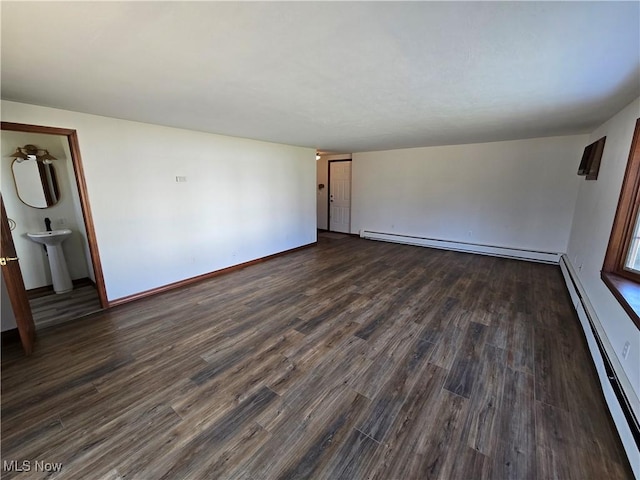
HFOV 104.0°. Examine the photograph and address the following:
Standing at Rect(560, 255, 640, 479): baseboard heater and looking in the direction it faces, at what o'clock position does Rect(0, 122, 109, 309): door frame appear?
The door frame is roughly at 11 o'clock from the baseboard heater.

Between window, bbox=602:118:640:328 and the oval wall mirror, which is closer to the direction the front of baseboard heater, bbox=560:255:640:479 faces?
the oval wall mirror

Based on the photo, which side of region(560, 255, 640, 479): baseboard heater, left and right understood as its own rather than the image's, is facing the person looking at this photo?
left

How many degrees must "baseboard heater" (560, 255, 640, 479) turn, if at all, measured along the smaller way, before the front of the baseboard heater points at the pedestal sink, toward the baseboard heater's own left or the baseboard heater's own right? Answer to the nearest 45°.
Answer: approximately 45° to the baseboard heater's own left

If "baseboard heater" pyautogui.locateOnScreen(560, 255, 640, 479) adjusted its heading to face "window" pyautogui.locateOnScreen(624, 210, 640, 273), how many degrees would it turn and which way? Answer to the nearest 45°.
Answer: approximately 90° to its right

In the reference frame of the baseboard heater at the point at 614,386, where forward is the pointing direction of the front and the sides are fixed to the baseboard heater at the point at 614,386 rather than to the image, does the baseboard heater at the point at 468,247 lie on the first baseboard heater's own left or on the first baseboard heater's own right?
on the first baseboard heater's own right

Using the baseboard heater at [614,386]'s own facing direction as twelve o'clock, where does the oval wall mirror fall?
The oval wall mirror is roughly at 11 o'clock from the baseboard heater.
